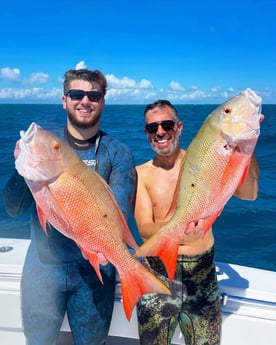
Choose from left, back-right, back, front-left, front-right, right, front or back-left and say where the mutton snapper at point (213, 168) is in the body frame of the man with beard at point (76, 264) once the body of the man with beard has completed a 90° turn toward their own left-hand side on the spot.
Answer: front-right

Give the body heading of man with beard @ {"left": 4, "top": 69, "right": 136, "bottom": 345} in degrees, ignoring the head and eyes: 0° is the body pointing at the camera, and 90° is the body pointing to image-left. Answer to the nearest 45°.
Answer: approximately 0°

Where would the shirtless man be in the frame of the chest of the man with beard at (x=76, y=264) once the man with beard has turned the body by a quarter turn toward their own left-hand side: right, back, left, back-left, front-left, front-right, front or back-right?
front
